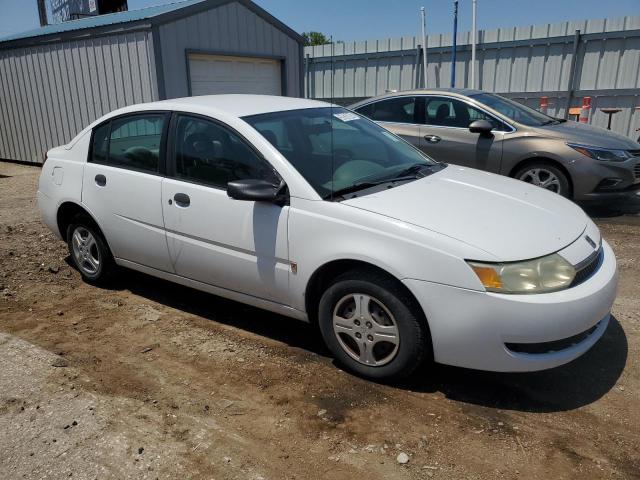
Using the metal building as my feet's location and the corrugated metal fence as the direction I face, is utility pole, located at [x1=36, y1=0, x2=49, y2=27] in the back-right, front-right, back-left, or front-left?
back-left

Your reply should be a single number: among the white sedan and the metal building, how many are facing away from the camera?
0

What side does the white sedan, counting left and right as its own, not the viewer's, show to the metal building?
back

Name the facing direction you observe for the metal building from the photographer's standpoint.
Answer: facing the viewer and to the right of the viewer

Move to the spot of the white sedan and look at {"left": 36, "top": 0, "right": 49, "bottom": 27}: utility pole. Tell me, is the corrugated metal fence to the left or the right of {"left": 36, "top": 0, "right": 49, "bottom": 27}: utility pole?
right

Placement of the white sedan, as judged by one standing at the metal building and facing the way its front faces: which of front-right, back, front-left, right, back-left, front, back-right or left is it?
front-right

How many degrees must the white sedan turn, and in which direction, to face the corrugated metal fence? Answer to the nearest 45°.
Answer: approximately 90° to its left

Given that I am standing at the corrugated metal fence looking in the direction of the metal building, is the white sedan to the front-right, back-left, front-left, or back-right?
front-left

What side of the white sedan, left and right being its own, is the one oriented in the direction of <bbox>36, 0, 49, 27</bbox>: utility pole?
back

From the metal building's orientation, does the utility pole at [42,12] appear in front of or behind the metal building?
behind

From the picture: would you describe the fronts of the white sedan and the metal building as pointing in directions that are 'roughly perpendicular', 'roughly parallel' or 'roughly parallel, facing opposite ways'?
roughly parallel
